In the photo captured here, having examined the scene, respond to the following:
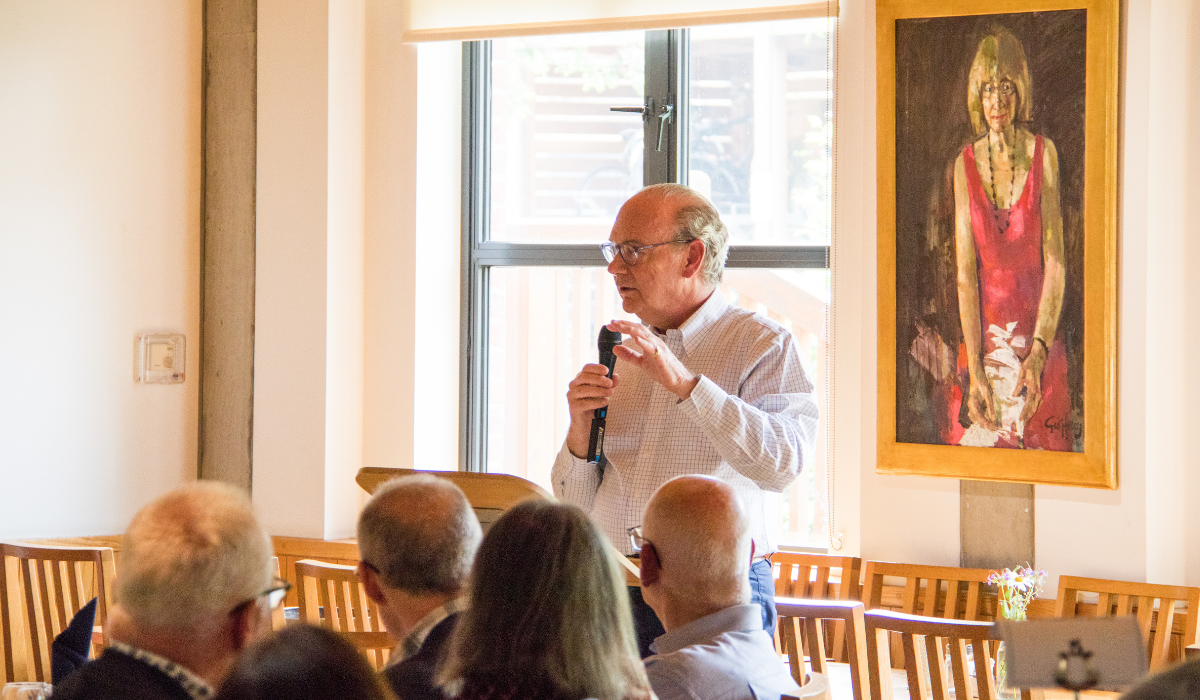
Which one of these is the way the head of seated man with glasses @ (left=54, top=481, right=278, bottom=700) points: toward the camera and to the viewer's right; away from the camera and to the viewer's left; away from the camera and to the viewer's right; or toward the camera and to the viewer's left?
away from the camera and to the viewer's right

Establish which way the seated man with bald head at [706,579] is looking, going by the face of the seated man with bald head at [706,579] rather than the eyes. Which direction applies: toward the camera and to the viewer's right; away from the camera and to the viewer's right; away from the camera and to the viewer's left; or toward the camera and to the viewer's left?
away from the camera and to the viewer's left

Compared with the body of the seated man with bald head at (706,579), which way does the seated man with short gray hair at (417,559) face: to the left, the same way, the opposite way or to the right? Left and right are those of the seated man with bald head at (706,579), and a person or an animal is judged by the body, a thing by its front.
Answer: the same way

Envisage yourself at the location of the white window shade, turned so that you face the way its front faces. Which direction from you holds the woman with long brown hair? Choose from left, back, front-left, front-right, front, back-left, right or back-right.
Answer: front

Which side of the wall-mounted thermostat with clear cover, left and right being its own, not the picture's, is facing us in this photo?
front

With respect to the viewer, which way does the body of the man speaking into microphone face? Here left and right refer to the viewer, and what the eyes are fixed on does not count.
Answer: facing the viewer and to the left of the viewer

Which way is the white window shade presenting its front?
toward the camera

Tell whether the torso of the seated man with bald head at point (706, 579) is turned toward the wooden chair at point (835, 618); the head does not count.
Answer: no

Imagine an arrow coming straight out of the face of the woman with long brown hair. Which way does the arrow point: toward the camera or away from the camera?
away from the camera

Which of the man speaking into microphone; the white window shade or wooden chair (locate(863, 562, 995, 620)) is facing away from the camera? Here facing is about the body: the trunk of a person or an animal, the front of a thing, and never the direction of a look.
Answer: the wooden chair

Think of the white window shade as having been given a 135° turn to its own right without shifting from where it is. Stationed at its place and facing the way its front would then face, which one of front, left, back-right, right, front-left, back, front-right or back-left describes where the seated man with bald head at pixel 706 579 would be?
back-left

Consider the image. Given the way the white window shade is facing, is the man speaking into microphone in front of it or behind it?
in front

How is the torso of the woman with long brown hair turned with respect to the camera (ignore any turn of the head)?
away from the camera

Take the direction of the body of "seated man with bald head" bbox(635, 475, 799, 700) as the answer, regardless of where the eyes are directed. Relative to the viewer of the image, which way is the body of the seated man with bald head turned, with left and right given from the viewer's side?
facing away from the viewer and to the left of the viewer

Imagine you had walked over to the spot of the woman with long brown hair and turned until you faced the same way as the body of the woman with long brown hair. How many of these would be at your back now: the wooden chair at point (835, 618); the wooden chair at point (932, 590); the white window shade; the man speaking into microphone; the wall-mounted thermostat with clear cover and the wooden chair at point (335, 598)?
0

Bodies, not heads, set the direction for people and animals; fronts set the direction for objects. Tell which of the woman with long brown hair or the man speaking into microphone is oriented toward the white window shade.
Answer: the woman with long brown hair

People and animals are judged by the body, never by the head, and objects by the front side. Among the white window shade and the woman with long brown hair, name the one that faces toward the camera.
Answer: the white window shade
